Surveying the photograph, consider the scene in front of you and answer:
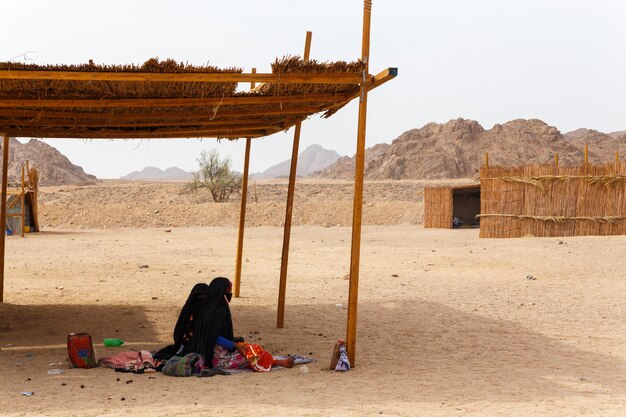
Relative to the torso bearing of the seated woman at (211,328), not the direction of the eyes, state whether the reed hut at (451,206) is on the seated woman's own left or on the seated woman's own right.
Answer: on the seated woman's own left

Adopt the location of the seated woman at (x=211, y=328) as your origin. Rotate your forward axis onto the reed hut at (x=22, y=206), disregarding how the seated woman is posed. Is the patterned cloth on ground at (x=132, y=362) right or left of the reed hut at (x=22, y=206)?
left

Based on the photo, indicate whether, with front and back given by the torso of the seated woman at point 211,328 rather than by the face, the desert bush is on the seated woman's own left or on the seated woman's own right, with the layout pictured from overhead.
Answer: on the seated woman's own left

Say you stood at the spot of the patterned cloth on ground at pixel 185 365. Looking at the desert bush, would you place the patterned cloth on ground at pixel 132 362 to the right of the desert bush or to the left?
left
